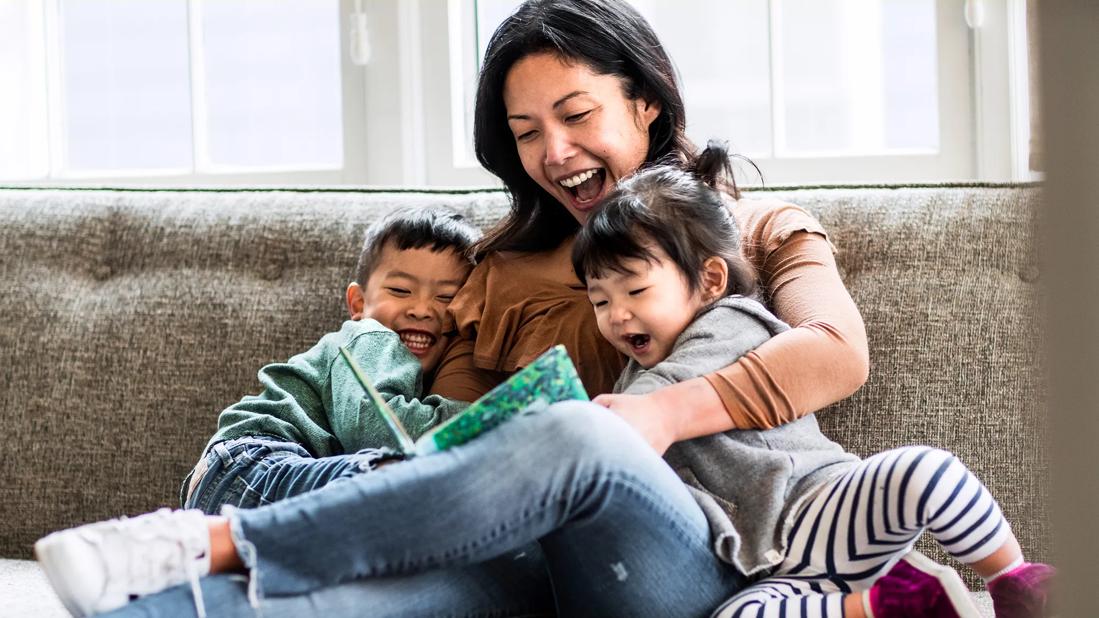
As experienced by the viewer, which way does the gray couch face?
facing the viewer

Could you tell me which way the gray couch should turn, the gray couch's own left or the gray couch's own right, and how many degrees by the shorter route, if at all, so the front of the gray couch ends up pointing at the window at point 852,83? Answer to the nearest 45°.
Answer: approximately 135° to the gray couch's own left

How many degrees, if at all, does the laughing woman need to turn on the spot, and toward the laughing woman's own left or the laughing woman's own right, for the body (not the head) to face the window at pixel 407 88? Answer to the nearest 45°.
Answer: approximately 135° to the laughing woman's own right

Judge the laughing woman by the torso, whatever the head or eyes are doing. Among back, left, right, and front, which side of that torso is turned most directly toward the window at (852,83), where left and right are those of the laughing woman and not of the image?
back

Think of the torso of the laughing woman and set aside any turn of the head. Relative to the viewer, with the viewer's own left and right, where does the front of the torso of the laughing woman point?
facing the viewer and to the left of the viewer

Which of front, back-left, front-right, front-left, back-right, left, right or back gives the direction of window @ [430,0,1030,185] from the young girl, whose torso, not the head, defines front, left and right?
back-right

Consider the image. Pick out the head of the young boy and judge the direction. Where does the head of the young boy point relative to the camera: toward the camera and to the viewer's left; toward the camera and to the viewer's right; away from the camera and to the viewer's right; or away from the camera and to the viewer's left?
toward the camera and to the viewer's right

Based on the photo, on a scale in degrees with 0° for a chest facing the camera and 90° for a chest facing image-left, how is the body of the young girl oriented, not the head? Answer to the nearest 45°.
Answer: approximately 45°

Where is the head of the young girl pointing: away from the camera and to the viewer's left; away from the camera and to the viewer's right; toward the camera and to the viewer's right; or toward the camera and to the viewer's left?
toward the camera and to the viewer's left
